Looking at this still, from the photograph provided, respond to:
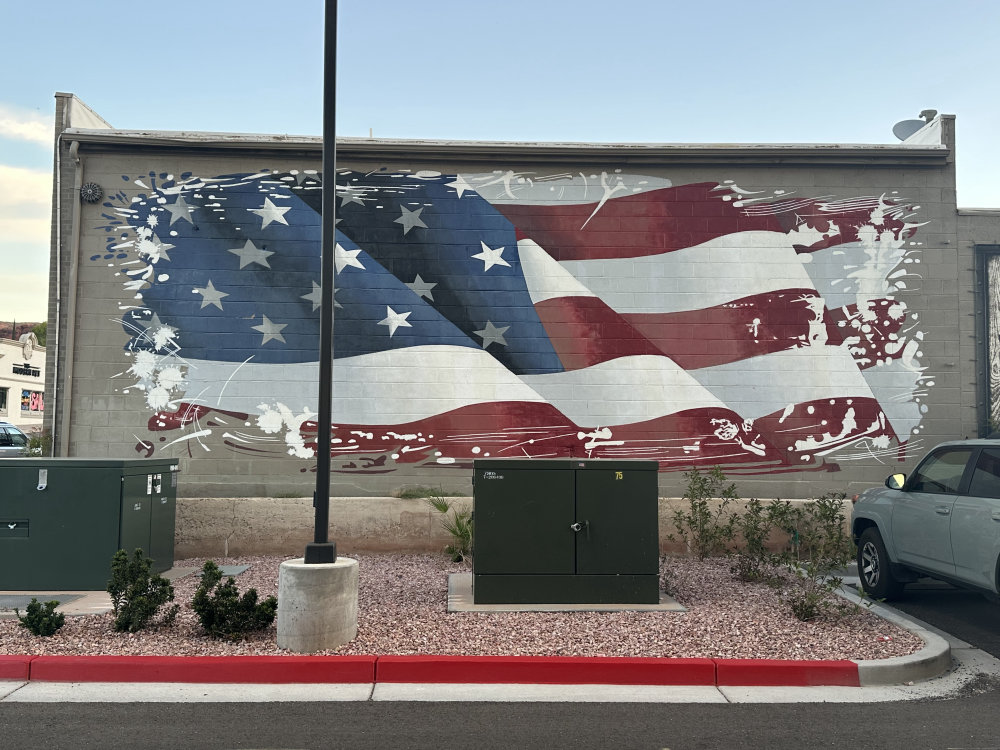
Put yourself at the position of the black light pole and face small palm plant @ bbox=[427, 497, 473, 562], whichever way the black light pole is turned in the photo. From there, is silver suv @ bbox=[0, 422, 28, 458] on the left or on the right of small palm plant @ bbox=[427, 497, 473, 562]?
left

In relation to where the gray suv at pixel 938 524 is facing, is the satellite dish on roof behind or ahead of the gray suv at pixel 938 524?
ahead

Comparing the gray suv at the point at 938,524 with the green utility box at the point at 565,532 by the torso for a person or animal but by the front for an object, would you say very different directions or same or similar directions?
very different directions

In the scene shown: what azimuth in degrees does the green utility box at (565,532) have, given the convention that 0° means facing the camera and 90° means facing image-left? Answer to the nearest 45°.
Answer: approximately 0°

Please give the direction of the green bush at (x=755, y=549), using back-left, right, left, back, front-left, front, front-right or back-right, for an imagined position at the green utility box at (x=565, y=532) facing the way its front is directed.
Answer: back-left

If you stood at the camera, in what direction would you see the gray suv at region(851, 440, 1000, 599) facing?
facing away from the viewer and to the left of the viewer

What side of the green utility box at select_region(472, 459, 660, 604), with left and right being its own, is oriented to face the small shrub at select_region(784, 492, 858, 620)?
left
